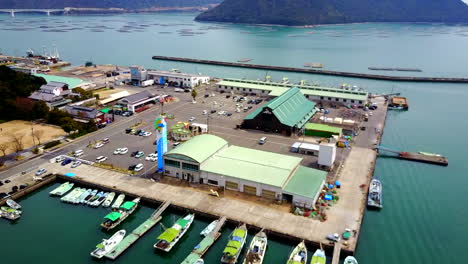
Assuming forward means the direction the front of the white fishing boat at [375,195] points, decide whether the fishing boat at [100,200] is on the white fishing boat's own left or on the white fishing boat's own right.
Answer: on the white fishing boat's own left
